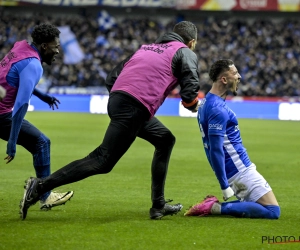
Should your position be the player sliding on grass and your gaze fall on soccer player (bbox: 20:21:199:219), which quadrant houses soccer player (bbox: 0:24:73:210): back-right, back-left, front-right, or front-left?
front-right

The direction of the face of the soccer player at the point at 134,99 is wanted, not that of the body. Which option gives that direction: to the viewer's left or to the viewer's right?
to the viewer's right

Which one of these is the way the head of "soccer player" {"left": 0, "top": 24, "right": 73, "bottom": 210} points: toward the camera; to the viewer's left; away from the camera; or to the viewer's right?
to the viewer's right

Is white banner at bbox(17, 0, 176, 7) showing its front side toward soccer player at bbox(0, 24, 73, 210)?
yes

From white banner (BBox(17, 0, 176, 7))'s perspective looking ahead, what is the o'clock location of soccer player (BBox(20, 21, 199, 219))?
The soccer player is roughly at 12 o'clock from the white banner.

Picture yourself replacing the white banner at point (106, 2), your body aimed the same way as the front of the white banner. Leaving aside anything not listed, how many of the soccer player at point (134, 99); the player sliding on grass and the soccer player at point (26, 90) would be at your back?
0

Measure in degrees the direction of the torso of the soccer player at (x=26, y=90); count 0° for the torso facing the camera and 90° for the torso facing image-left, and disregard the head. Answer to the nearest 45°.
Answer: approximately 270°

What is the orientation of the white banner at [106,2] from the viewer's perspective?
toward the camera
